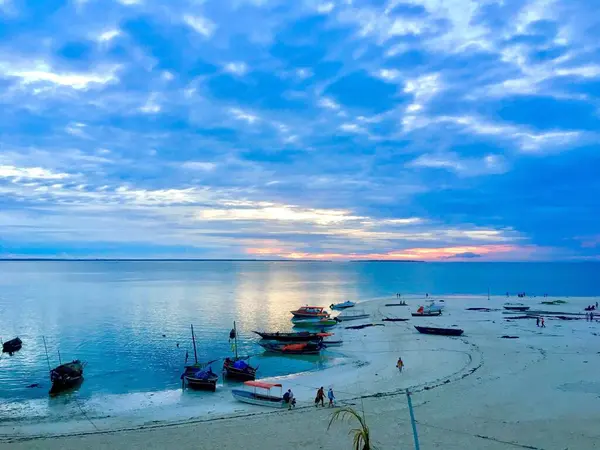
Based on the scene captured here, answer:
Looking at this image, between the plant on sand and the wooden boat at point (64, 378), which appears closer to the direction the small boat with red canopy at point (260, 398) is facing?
the wooden boat

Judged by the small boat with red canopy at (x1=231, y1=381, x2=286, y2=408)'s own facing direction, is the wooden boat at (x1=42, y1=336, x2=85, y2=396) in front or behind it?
in front

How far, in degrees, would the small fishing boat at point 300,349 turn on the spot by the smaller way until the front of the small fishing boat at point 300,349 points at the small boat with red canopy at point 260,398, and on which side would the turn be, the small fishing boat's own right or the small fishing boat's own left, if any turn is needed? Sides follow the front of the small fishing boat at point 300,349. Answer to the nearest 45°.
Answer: approximately 90° to the small fishing boat's own left

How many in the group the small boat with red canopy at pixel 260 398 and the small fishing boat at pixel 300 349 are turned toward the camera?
0

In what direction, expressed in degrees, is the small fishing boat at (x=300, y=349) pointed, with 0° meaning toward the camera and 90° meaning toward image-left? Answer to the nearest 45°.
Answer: approximately 90°

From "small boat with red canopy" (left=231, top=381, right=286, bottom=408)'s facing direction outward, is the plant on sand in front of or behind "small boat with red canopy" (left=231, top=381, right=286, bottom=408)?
behind

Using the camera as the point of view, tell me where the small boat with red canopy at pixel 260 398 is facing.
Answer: facing away from the viewer and to the left of the viewer

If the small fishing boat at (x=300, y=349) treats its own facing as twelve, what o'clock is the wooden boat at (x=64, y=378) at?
The wooden boat is roughly at 11 o'clock from the small fishing boat.

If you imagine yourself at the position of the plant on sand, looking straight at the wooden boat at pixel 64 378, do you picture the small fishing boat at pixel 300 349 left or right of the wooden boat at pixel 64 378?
right
